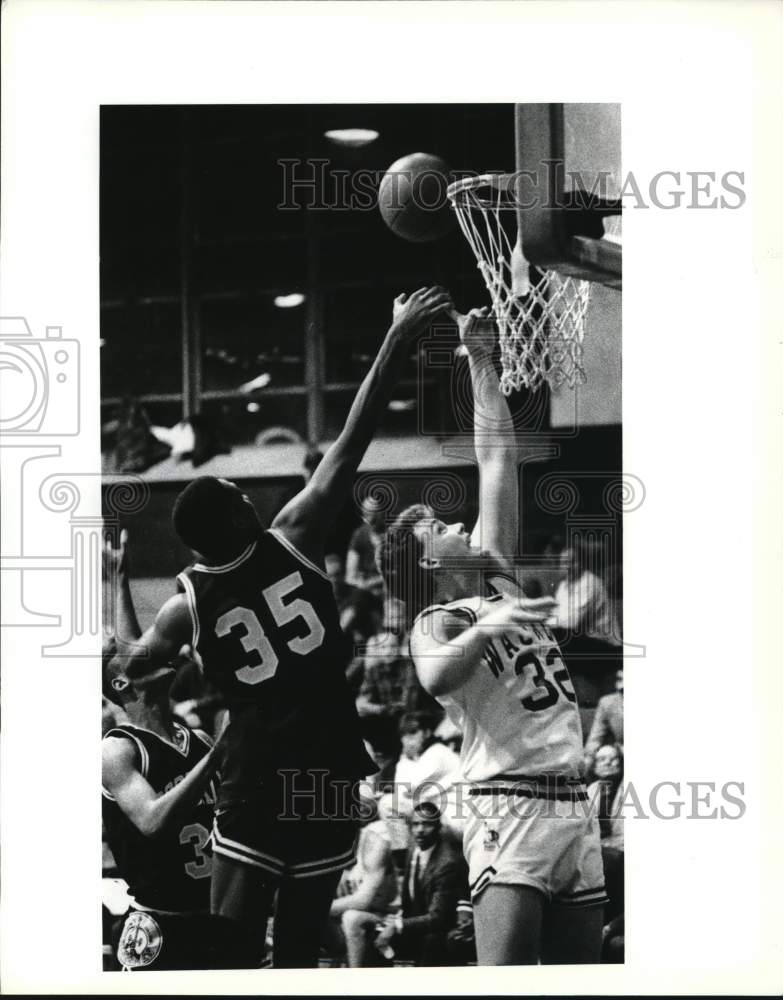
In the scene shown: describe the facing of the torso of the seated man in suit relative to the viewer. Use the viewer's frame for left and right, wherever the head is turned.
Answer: facing the viewer and to the left of the viewer

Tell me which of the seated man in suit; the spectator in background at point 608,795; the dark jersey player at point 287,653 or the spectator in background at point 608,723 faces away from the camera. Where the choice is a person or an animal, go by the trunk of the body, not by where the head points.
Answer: the dark jersey player

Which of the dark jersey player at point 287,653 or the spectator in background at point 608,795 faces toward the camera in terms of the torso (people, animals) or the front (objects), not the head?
the spectator in background

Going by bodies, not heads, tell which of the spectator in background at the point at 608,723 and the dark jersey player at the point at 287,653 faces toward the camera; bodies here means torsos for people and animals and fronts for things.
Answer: the spectator in background

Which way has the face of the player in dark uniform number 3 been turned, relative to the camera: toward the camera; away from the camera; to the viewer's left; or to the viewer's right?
to the viewer's right

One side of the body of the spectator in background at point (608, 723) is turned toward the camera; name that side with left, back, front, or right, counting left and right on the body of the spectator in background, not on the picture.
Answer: front

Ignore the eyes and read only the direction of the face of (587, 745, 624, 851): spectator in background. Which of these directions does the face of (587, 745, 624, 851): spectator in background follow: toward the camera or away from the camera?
toward the camera

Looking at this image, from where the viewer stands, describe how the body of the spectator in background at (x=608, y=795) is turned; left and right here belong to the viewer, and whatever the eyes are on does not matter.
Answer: facing the viewer

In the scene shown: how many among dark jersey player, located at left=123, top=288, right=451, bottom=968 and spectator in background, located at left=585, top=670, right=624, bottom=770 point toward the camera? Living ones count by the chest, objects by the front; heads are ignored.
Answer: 1

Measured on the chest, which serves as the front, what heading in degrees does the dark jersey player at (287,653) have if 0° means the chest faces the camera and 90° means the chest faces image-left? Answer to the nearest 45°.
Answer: approximately 180°

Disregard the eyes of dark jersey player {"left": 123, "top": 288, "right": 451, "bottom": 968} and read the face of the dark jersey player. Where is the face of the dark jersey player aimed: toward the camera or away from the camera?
away from the camera
